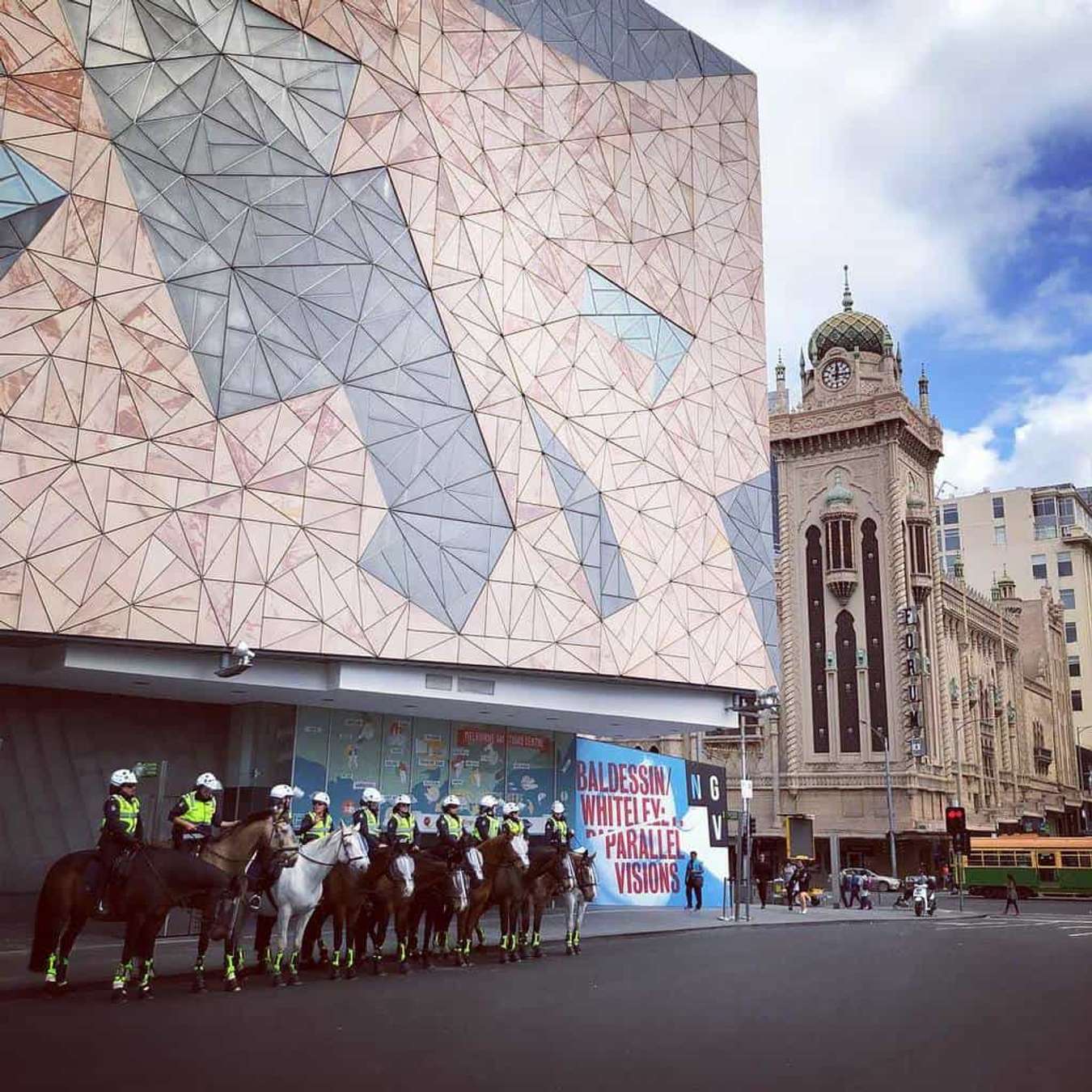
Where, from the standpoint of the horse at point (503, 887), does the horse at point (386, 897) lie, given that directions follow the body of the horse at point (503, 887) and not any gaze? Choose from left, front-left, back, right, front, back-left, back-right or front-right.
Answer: right

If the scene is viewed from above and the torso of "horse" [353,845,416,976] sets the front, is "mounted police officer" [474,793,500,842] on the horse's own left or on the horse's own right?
on the horse's own left

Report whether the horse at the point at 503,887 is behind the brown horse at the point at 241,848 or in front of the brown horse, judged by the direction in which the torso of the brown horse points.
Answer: in front

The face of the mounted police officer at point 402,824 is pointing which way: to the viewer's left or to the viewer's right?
to the viewer's right

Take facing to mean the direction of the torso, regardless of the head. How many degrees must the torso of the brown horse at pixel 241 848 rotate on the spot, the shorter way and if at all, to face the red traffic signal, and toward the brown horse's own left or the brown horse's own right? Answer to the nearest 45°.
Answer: approximately 45° to the brown horse's own left

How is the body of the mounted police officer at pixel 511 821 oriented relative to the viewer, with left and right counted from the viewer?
facing the viewer and to the right of the viewer

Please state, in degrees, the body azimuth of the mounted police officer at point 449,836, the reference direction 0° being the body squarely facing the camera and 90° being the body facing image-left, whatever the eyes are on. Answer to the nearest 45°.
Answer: approximately 315°

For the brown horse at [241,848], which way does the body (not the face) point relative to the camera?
to the viewer's right

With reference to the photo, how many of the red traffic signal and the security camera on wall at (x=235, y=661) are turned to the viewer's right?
0

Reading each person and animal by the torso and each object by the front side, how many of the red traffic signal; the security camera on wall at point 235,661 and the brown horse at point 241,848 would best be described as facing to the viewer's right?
1

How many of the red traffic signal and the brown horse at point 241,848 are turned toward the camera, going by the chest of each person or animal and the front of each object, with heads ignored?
1

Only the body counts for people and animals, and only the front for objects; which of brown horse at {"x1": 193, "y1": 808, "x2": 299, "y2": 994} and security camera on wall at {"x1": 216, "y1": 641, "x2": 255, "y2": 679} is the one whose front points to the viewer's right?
the brown horse

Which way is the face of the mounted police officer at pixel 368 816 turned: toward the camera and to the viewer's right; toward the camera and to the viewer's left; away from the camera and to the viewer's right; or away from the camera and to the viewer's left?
toward the camera and to the viewer's right
